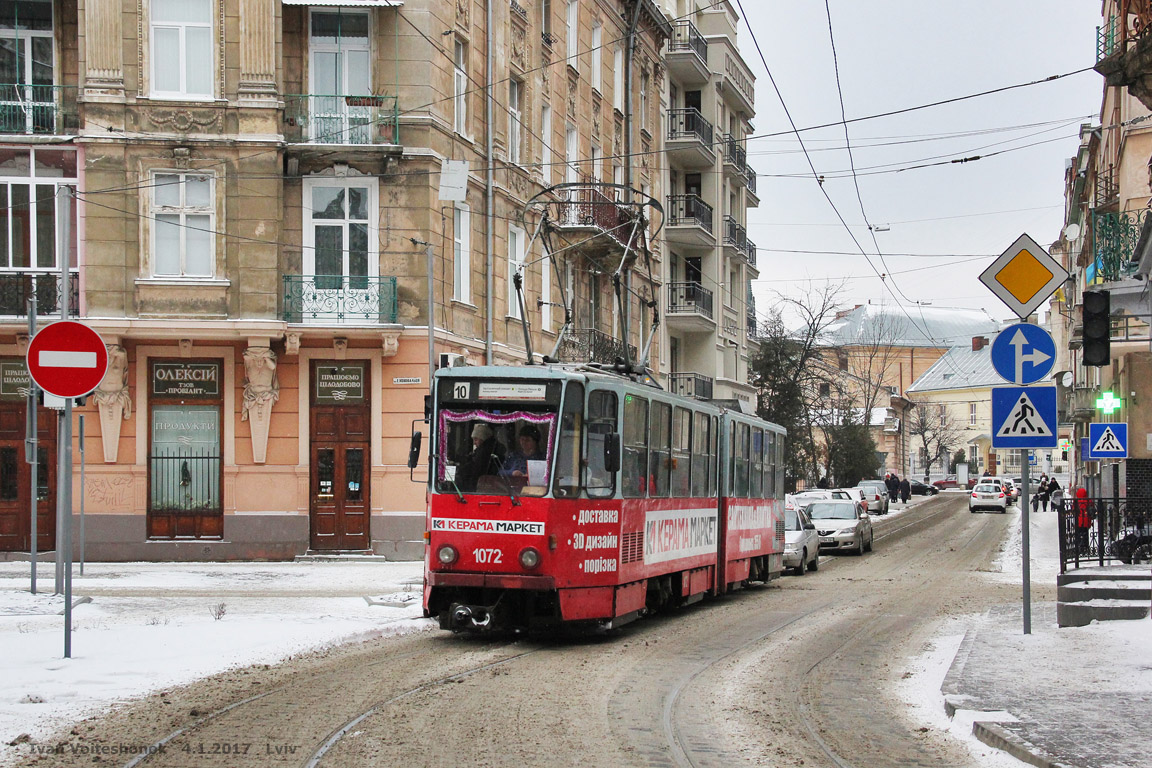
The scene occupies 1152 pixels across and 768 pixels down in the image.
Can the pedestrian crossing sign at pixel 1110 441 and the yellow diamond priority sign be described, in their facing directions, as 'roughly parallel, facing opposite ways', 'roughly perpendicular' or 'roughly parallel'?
roughly parallel

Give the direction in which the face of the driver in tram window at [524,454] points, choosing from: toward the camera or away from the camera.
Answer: toward the camera

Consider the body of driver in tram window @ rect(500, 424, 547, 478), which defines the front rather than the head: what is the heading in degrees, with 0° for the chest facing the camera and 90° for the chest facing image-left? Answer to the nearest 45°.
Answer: approximately 45°

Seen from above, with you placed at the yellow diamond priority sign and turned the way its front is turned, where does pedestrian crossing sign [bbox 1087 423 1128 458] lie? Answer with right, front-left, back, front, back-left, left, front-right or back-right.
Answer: back

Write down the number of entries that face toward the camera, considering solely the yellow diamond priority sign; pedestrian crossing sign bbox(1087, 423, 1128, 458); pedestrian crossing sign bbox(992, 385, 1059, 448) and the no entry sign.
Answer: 4

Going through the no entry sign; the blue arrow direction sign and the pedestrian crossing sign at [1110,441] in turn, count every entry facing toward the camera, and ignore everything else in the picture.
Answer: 3

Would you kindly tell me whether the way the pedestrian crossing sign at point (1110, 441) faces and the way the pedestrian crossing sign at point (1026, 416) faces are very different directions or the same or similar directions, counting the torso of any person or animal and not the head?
same or similar directions

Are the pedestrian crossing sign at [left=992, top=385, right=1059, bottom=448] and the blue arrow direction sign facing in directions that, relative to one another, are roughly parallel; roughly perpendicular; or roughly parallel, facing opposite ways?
roughly parallel

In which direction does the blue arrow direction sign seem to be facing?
toward the camera

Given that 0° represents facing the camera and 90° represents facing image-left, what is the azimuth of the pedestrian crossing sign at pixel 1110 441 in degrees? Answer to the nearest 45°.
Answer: approximately 0°

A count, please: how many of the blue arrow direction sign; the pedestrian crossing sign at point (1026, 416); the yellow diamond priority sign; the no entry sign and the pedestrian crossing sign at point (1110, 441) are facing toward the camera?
5

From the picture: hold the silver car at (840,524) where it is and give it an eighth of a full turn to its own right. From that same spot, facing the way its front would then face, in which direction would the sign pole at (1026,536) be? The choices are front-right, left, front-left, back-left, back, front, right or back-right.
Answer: left

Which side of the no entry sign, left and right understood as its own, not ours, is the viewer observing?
front
